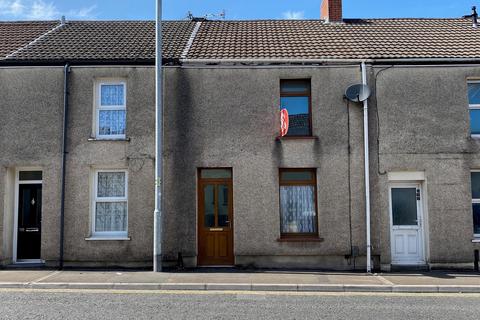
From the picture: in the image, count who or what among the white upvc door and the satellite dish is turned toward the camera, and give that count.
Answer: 2

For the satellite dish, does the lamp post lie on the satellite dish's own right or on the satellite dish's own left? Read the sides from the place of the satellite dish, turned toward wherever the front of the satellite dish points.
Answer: on the satellite dish's own right

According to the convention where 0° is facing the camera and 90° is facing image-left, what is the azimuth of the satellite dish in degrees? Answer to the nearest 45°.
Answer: approximately 0°

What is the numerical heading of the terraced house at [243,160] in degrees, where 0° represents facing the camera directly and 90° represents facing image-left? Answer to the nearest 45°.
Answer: approximately 0°

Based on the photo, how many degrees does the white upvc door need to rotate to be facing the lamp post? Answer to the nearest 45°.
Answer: approximately 45° to its right
